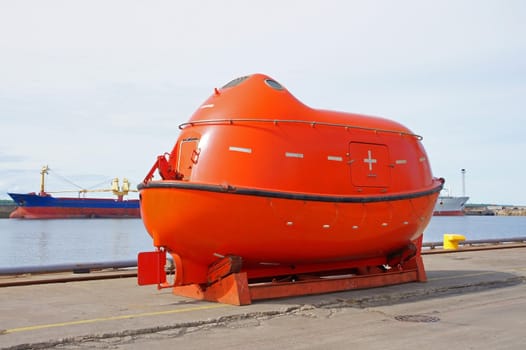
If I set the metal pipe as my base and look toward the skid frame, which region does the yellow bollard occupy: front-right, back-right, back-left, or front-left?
front-left

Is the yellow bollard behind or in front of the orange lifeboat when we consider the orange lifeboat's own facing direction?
in front

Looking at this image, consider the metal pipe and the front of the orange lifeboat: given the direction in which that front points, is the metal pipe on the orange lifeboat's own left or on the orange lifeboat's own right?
on the orange lifeboat's own left

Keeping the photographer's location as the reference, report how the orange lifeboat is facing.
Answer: facing away from the viewer and to the right of the viewer

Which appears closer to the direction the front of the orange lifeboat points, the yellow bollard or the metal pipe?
the yellow bollard
